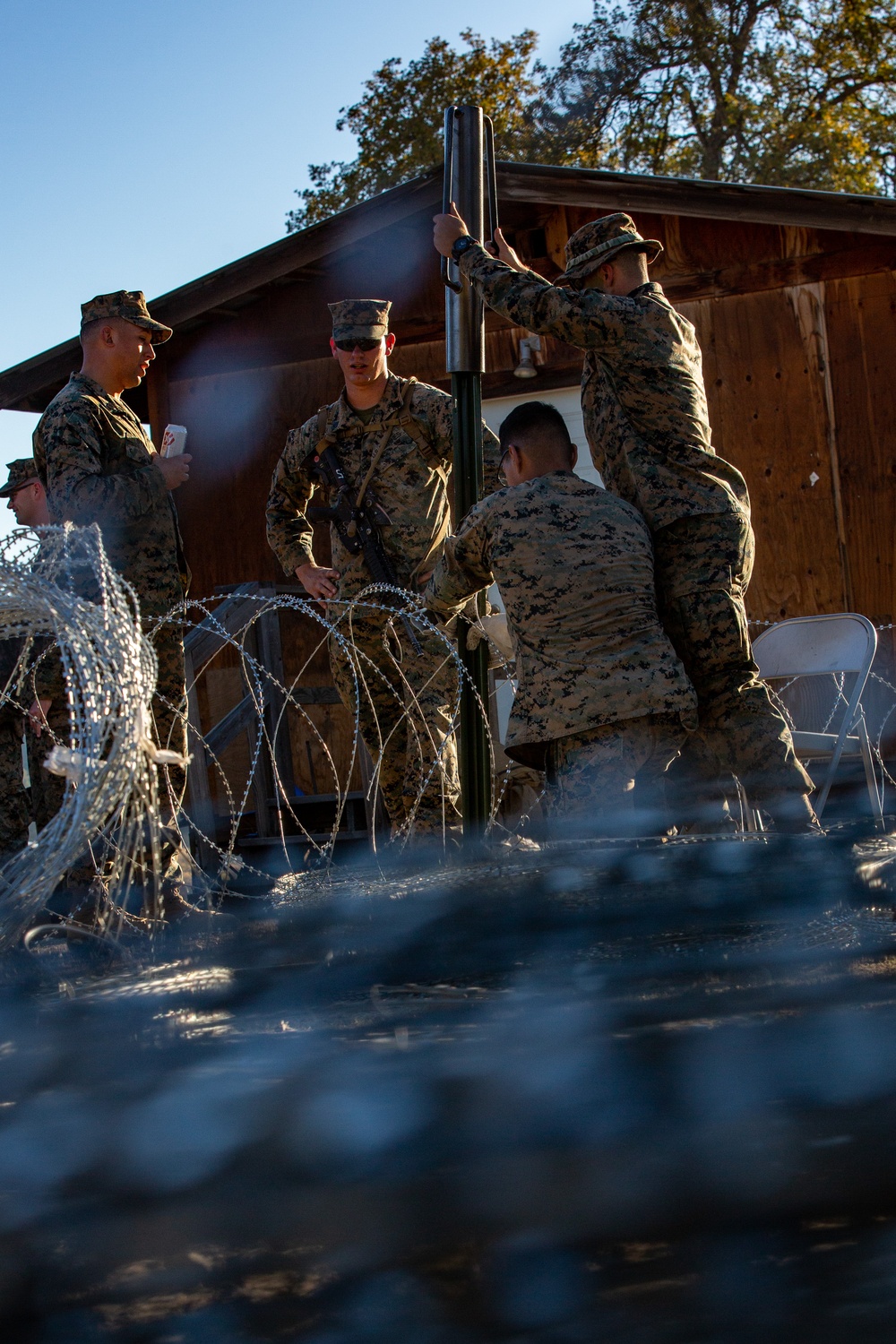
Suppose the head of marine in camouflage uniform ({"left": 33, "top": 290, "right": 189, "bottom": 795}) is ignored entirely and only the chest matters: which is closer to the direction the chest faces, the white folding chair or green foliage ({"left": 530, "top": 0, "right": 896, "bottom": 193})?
the white folding chair

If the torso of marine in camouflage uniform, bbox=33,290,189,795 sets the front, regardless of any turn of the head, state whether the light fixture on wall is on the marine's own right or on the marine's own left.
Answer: on the marine's own left

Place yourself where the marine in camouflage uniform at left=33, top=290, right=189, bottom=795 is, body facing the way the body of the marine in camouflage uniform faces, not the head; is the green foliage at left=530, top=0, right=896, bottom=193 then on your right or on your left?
on your left

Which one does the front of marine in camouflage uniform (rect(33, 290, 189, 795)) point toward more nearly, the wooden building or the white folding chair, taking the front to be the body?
the white folding chair

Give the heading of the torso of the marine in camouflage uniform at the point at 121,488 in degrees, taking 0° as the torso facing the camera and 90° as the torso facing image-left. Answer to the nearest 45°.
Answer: approximately 270°

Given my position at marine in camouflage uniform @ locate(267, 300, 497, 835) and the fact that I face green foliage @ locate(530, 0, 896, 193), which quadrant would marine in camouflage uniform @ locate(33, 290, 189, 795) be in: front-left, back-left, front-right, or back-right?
back-left

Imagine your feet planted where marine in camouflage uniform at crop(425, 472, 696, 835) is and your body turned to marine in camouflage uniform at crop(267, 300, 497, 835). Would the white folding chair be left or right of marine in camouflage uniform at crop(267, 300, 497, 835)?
right
